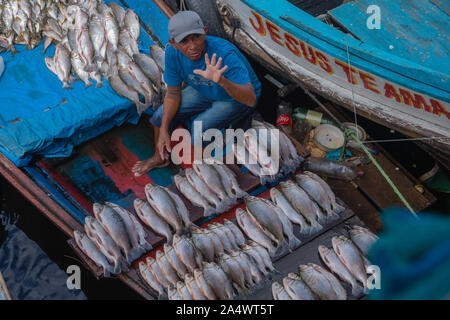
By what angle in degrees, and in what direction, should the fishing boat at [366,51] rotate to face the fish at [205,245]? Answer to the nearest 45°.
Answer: approximately 90° to its left

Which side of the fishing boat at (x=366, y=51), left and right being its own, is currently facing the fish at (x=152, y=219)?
left

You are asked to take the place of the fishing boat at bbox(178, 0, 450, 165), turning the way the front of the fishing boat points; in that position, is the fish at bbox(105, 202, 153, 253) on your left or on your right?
on your left

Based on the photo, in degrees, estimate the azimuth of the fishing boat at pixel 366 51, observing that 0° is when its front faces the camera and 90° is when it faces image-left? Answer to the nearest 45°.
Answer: approximately 135°

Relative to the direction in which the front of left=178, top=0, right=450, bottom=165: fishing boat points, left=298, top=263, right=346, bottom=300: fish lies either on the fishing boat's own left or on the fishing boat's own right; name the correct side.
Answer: on the fishing boat's own left

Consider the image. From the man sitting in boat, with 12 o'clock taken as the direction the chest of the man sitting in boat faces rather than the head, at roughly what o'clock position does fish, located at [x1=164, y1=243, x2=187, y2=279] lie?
The fish is roughly at 11 o'clock from the man sitting in boat.

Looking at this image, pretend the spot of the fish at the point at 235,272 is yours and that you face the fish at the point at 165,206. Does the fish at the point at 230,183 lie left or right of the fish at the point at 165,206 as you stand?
right

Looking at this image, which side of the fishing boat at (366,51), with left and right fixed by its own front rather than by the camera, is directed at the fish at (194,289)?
left

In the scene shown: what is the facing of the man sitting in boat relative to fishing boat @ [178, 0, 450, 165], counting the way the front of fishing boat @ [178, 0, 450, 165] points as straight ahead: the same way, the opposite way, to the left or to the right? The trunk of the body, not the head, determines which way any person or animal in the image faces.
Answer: to the left
